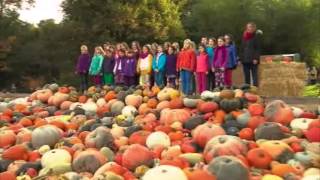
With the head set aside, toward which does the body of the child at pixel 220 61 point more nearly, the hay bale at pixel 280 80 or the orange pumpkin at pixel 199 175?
the orange pumpkin

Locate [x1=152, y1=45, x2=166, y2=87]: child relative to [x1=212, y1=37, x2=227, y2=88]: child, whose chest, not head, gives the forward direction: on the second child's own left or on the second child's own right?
on the second child's own right

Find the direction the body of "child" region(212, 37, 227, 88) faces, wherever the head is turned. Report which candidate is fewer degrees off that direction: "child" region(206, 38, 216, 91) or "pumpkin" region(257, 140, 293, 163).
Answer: the pumpkin

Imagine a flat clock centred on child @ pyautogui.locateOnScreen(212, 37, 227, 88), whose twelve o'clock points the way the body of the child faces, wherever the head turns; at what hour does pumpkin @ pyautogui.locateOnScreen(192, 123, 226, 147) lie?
The pumpkin is roughly at 12 o'clock from the child.

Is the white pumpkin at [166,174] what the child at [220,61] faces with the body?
yes

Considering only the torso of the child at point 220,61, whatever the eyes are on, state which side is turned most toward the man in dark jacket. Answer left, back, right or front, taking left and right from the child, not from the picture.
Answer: left

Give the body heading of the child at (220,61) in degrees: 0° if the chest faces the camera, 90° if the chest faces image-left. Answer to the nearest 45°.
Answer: approximately 0°

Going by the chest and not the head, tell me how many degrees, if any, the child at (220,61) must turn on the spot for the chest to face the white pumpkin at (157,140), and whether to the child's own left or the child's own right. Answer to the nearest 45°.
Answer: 0° — they already face it
